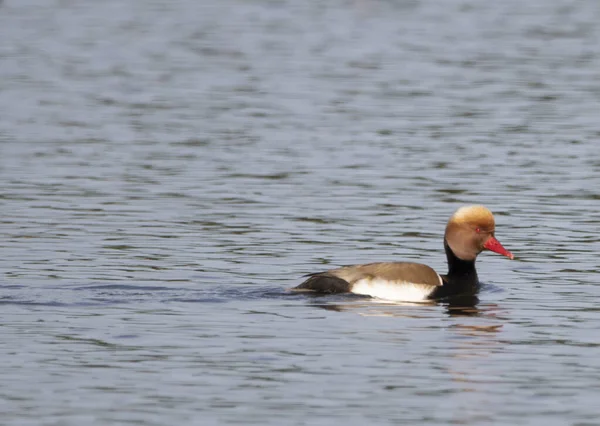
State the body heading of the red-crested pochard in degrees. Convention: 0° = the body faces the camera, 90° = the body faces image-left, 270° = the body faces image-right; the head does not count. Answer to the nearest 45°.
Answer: approximately 270°
